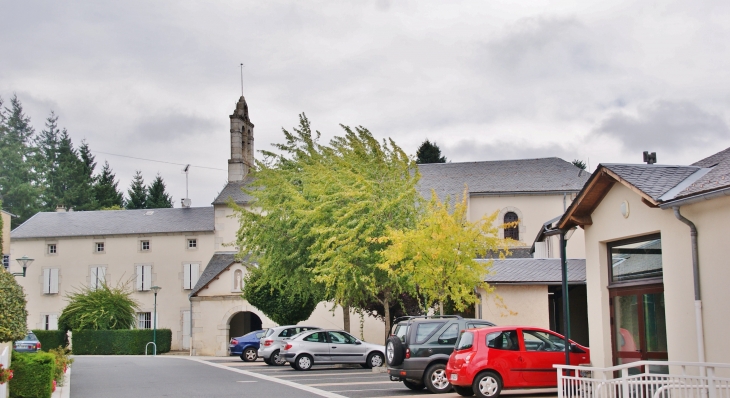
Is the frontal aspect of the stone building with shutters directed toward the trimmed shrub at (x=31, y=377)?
yes

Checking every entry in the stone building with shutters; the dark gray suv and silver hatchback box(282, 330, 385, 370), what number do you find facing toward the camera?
1

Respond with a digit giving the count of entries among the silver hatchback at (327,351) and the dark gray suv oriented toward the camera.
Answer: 0

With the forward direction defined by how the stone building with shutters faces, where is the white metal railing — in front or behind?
in front

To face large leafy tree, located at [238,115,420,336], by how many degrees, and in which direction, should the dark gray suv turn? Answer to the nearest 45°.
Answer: approximately 45° to its left

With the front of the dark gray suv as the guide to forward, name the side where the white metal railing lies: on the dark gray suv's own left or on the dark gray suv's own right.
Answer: on the dark gray suv's own right

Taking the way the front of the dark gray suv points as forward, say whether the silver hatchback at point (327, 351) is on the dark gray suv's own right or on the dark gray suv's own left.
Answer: on the dark gray suv's own left

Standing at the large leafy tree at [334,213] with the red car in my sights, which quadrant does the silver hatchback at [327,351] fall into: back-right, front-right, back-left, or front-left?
front-right

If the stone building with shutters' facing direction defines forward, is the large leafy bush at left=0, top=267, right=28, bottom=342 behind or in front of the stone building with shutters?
in front

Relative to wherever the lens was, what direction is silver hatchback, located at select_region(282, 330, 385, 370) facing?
facing to the right of the viewer

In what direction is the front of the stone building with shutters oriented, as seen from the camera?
facing the viewer

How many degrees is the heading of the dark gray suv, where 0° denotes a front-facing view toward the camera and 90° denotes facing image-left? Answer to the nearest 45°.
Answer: approximately 225°

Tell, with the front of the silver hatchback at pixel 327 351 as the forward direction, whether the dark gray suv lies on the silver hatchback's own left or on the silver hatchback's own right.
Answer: on the silver hatchback's own right
